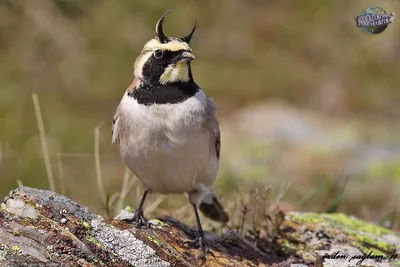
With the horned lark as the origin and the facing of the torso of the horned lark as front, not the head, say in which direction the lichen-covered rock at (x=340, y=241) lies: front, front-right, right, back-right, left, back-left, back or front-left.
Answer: left

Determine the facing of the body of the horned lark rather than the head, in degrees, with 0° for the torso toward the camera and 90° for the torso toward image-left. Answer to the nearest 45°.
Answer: approximately 0°
